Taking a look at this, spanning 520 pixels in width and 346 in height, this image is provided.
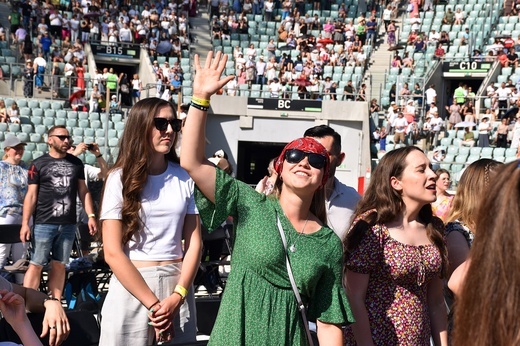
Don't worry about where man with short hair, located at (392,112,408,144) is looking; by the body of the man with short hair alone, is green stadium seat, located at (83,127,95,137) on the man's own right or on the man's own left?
on the man's own right

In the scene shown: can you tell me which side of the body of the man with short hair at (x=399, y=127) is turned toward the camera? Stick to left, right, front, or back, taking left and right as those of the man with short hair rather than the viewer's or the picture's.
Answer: front

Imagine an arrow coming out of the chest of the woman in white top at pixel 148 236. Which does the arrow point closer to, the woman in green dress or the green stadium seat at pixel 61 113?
the woman in green dress

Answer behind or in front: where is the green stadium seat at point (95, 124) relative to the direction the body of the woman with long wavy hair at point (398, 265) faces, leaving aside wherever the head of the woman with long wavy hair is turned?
behind

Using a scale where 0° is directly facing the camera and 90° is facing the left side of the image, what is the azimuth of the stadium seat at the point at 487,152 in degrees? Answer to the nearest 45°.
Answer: approximately 45°

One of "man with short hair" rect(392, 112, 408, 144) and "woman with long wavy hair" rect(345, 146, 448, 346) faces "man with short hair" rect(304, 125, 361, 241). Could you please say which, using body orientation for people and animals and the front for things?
"man with short hair" rect(392, 112, 408, 144)

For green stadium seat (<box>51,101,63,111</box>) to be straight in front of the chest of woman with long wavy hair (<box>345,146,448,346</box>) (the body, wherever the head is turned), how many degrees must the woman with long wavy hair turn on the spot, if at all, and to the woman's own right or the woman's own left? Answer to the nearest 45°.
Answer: approximately 180°

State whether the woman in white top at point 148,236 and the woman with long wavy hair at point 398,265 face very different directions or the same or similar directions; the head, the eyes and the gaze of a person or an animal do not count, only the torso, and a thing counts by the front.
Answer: same or similar directions

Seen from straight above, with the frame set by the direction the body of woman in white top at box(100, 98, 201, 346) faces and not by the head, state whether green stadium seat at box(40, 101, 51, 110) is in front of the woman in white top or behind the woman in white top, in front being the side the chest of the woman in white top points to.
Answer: behind

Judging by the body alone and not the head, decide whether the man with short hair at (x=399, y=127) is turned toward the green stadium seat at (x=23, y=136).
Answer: no

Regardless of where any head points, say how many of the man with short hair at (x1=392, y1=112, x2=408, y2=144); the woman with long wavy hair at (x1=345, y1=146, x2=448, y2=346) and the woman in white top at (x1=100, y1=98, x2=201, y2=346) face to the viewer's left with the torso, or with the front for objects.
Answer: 0

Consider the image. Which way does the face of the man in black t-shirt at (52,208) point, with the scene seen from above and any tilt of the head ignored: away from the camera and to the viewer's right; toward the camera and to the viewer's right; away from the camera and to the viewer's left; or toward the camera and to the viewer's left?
toward the camera and to the viewer's right

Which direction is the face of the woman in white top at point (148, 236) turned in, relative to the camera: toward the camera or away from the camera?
toward the camera

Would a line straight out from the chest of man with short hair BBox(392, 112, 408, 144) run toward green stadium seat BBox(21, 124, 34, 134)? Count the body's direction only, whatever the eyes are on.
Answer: no

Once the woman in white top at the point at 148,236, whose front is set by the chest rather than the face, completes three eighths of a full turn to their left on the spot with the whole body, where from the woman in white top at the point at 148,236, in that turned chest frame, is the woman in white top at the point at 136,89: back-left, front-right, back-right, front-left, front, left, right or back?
front

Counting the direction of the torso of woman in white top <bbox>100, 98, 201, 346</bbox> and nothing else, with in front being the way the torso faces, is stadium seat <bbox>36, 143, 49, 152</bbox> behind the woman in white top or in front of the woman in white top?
behind
